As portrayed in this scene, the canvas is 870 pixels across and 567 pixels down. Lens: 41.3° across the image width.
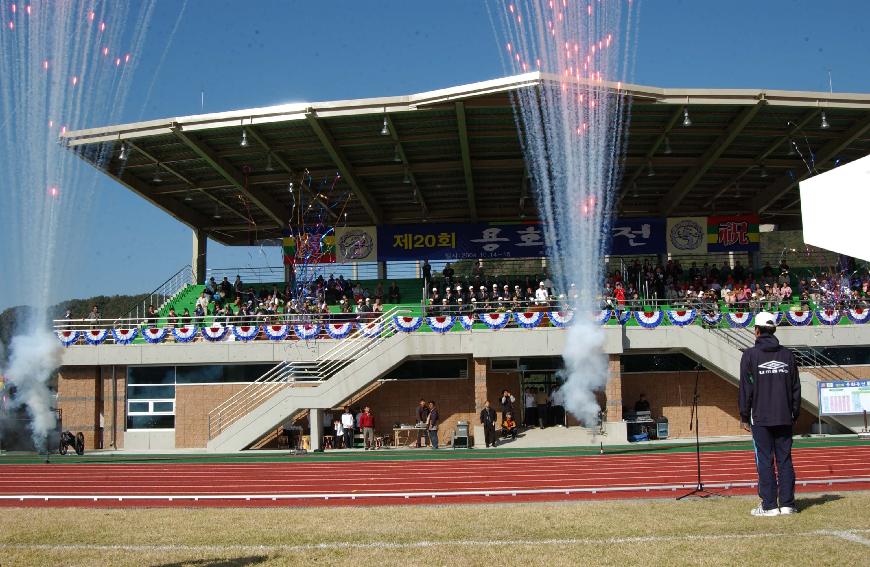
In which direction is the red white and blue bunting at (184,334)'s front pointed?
toward the camera

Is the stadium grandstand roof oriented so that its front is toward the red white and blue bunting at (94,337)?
no

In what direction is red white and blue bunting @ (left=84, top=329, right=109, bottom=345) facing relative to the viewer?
toward the camera

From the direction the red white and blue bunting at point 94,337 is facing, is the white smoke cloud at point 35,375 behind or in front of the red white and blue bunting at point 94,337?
in front

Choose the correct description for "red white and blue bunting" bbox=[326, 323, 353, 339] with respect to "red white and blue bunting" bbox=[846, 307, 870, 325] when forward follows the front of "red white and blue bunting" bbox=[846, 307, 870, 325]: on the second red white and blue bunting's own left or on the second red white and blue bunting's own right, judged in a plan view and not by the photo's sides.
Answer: on the second red white and blue bunting's own right

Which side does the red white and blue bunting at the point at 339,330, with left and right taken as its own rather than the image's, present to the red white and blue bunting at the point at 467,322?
left

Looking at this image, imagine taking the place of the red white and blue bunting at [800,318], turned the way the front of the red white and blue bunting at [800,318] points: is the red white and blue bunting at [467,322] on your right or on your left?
on your right

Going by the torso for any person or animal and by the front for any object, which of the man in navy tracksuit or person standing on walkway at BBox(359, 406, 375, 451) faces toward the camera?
the person standing on walkway

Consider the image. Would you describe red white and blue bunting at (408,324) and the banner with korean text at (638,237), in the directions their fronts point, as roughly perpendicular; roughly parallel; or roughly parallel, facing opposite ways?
roughly parallel

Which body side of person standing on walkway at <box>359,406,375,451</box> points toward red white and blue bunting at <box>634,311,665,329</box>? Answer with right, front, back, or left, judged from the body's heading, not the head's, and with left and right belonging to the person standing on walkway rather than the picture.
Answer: left

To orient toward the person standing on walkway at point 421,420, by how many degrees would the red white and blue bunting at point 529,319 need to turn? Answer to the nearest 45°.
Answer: approximately 90° to its right

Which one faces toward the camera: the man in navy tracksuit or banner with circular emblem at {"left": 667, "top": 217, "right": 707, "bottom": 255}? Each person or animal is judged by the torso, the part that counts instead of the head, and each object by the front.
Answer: the banner with circular emblem

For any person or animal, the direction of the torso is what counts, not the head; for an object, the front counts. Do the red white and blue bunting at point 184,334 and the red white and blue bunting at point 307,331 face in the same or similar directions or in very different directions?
same or similar directions

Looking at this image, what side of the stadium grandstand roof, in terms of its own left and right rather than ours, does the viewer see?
front

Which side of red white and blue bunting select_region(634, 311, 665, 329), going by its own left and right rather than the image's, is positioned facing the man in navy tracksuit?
front

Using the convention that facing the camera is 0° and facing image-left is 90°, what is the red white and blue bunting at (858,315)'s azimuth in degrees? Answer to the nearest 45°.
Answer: approximately 0°

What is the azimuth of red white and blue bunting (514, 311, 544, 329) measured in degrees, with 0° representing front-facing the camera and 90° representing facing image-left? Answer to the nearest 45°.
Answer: approximately 0°

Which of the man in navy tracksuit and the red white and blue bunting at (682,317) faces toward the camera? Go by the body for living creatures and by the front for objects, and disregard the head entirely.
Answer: the red white and blue bunting

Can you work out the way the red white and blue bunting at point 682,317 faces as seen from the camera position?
facing the viewer
